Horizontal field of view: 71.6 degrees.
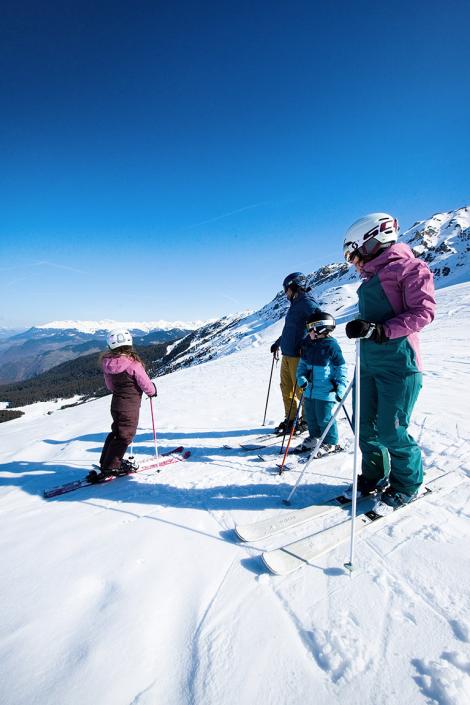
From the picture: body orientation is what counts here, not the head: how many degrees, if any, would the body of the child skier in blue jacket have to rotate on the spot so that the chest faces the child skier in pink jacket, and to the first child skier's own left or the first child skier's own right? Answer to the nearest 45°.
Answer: approximately 45° to the first child skier's own right

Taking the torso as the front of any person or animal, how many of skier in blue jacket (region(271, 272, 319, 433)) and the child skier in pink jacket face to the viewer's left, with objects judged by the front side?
1

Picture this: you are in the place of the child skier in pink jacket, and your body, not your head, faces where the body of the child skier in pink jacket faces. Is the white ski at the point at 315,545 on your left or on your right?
on your right

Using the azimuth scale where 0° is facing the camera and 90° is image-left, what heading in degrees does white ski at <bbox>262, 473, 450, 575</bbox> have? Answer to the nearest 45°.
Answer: approximately 45°

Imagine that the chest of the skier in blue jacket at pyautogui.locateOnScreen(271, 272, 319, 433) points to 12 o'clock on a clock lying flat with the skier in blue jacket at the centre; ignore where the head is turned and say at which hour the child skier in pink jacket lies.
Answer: The child skier in pink jacket is roughly at 11 o'clock from the skier in blue jacket.

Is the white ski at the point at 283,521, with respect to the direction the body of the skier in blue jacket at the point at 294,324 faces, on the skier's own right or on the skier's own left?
on the skier's own left

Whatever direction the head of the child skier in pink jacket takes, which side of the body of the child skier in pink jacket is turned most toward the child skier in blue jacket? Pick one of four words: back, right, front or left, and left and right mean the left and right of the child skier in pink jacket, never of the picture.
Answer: right

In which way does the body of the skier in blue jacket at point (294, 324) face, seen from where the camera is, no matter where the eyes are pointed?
to the viewer's left

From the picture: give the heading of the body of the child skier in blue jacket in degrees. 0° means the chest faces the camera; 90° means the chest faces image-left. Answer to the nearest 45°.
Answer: approximately 45°
